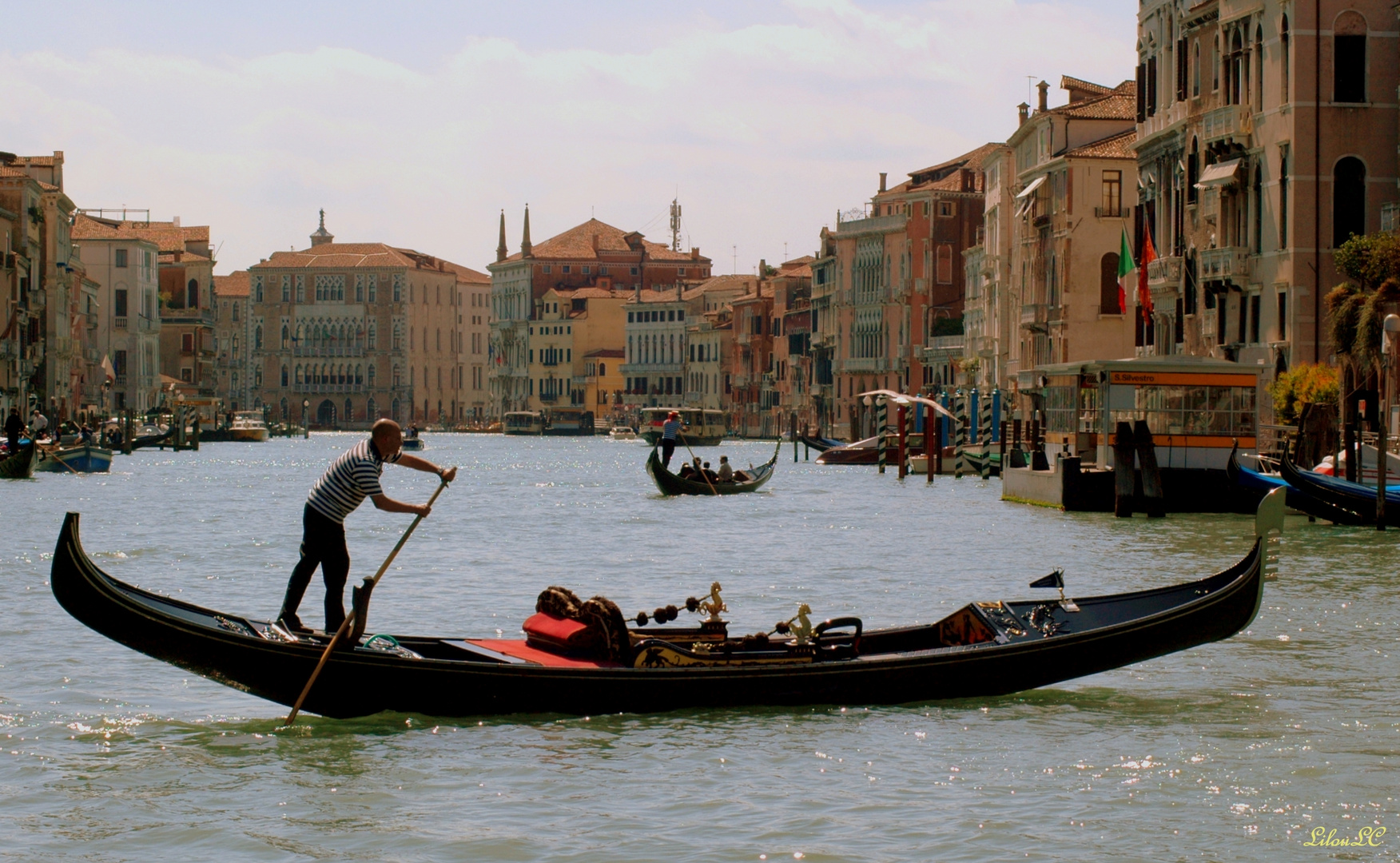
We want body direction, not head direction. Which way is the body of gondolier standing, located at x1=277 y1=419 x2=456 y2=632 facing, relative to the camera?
to the viewer's right

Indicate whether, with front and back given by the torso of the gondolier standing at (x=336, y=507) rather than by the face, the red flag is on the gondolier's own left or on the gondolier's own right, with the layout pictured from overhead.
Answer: on the gondolier's own left

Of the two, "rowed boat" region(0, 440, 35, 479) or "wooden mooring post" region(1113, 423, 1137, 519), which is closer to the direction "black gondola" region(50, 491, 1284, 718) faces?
the wooden mooring post

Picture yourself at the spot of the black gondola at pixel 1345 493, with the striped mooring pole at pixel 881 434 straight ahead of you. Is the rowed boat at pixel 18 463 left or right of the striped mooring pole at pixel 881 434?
left

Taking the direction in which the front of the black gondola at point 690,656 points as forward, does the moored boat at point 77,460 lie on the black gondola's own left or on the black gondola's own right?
on the black gondola's own left

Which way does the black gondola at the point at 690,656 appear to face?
to the viewer's right

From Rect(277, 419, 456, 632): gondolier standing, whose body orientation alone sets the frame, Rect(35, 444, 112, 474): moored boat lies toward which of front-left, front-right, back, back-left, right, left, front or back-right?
left

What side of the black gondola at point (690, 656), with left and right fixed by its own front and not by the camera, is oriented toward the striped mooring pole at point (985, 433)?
left
